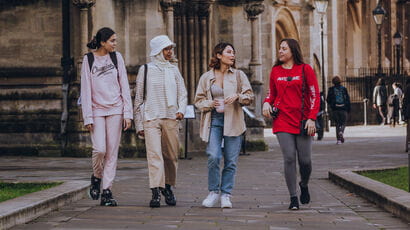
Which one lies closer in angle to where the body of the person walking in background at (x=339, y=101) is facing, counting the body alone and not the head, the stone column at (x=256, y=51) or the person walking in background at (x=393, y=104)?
the person walking in background

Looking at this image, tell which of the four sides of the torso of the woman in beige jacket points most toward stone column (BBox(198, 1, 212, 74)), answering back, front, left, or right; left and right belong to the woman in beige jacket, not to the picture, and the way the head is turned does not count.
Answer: back

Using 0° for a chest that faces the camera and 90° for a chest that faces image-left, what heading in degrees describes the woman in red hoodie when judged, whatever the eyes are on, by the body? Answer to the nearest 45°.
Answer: approximately 0°

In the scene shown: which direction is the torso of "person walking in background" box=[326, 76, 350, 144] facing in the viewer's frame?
away from the camera

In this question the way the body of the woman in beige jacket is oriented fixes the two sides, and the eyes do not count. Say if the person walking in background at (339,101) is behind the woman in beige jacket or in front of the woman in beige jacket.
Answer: behind

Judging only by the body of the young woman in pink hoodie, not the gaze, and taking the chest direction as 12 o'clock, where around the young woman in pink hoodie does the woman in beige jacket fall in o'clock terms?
The woman in beige jacket is roughly at 9 o'clock from the young woman in pink hoodie.

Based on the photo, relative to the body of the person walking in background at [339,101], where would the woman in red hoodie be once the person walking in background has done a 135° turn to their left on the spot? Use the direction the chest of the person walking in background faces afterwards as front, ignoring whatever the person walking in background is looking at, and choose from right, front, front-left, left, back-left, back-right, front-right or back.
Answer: front-left

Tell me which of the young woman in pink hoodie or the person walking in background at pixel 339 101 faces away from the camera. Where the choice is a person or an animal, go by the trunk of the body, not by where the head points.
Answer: the person walking in background

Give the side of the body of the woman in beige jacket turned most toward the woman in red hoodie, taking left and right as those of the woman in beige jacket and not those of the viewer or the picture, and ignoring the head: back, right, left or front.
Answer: left

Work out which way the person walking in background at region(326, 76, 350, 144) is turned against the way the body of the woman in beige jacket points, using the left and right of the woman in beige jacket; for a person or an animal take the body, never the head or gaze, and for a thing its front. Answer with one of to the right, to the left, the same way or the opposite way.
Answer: the opposite way

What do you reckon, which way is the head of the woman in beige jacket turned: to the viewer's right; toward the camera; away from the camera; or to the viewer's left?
to the viewer's right

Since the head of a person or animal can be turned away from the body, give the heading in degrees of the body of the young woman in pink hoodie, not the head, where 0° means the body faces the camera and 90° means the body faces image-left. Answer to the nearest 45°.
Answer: approximately 0°
